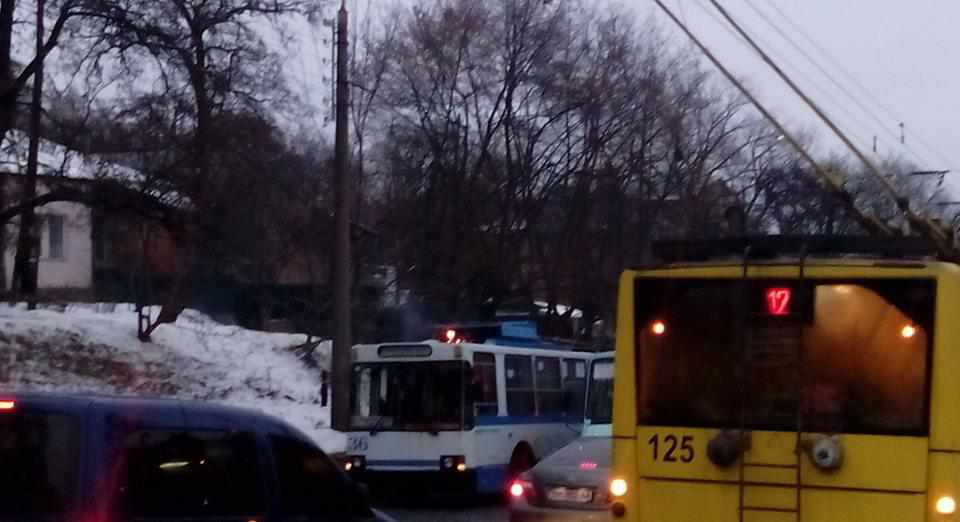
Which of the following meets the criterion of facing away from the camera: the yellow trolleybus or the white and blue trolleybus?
the yellow trolleybus

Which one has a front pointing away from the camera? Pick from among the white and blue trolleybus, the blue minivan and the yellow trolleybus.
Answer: the yellow trolleybus

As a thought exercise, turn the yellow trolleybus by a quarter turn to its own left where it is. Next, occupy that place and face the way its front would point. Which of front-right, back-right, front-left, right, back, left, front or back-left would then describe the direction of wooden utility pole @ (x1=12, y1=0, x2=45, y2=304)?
front-right

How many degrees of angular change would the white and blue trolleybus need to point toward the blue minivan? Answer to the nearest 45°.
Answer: approximately 45° to its left

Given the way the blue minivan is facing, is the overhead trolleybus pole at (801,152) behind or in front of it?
in front

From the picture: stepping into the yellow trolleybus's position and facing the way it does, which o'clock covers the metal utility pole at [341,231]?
The metal utility pole is roughly at 11 o'clock from the yellow trolleybus.

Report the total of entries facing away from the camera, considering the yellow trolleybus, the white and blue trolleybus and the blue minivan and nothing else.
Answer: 1

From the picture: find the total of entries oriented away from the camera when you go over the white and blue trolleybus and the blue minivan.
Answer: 0

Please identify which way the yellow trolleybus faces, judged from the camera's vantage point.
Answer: facing away from the viewer

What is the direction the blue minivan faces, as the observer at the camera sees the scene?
facing to the right of the viewer

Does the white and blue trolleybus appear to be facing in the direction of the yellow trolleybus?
no

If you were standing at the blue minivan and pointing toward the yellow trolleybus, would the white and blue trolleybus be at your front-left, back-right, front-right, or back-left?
front-left

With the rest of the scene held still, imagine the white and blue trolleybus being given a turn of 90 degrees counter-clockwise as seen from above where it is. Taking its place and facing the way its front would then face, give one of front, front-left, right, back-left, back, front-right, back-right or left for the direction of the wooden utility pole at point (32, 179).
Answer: back

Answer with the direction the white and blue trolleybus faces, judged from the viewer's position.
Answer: facing the viewer and to the left of the viewer

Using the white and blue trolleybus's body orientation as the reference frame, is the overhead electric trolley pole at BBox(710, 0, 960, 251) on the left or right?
on its left

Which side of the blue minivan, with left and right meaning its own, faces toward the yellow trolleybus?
front

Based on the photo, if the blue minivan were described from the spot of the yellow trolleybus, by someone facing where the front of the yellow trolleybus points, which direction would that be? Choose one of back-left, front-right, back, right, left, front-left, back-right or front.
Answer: back-left

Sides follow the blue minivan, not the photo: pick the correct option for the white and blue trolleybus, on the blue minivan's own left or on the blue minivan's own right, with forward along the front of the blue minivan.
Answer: on the blue minivan's own left
